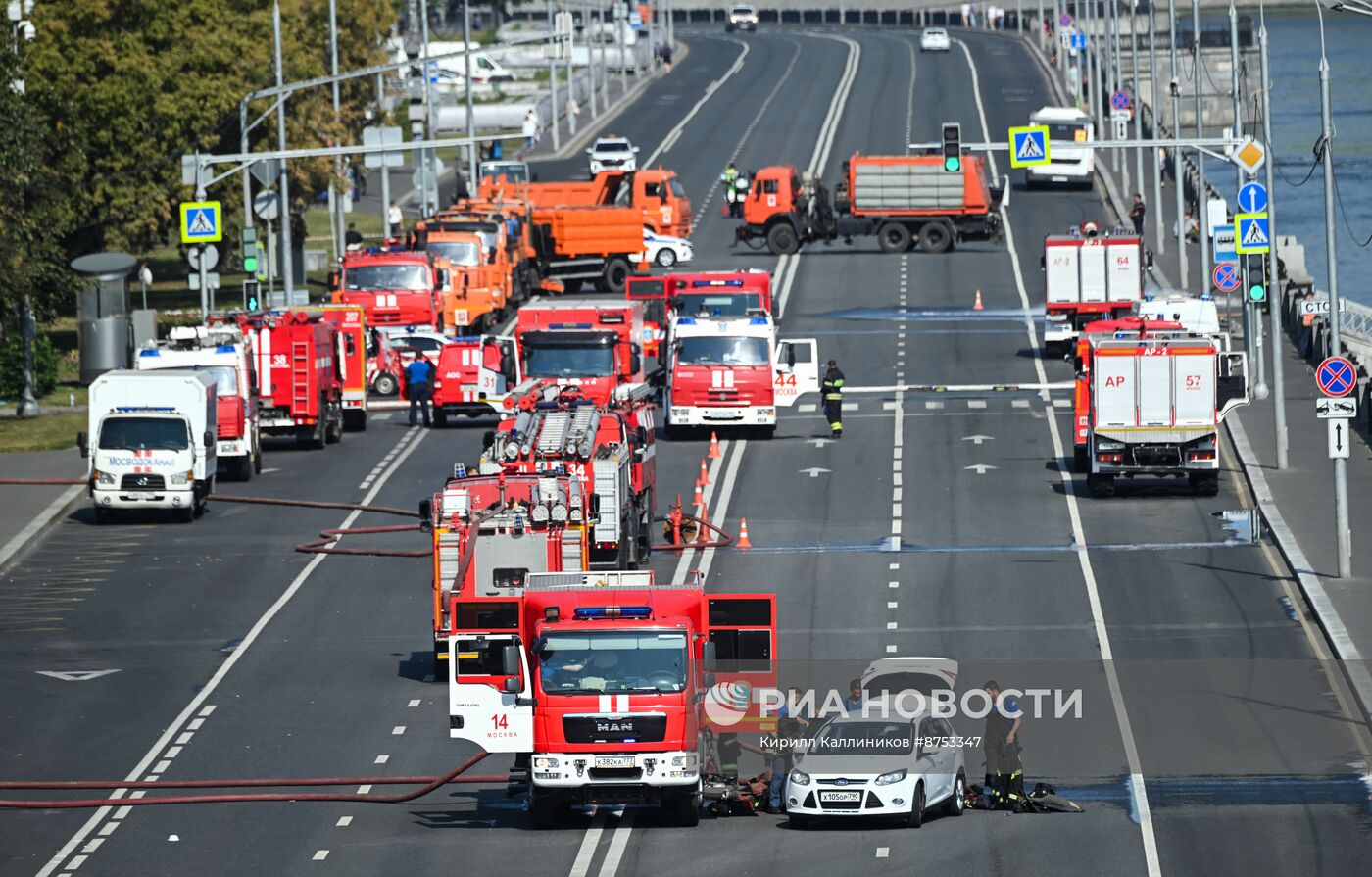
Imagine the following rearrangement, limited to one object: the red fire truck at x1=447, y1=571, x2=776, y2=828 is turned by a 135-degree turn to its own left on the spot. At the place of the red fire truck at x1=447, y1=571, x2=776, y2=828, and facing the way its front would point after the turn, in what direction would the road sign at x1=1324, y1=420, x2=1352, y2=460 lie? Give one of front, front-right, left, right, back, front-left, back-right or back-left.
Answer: front

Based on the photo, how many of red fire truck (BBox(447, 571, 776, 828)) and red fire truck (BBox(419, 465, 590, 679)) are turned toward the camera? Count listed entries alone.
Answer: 1

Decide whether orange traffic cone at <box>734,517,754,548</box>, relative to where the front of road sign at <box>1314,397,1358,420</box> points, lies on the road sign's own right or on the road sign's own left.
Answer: on the road sign's own right

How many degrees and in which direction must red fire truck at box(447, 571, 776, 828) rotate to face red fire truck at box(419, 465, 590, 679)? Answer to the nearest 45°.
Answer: approximately 180°

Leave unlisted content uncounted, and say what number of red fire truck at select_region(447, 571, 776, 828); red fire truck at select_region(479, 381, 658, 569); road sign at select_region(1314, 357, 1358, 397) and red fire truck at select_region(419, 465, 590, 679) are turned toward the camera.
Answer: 2

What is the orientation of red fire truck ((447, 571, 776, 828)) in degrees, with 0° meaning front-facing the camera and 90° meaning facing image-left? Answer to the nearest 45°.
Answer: approximately 0°

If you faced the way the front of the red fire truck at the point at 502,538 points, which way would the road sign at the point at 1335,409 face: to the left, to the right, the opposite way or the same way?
the opposite way

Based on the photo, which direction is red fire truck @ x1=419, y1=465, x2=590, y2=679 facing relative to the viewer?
away from the camera

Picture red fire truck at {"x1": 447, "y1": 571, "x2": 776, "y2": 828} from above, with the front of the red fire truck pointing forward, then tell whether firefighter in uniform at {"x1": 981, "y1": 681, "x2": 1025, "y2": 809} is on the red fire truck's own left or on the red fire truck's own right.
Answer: on the red fire truck's own left

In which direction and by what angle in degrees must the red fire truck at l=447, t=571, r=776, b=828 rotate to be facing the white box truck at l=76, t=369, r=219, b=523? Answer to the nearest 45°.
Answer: approximately 180°

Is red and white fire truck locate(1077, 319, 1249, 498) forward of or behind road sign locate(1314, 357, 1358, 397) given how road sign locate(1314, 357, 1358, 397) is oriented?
behind

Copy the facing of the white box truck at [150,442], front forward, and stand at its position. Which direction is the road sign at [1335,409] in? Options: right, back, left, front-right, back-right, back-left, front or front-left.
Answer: front-left

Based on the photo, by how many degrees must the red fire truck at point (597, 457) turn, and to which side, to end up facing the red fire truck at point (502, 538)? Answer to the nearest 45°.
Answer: approximately 180°
